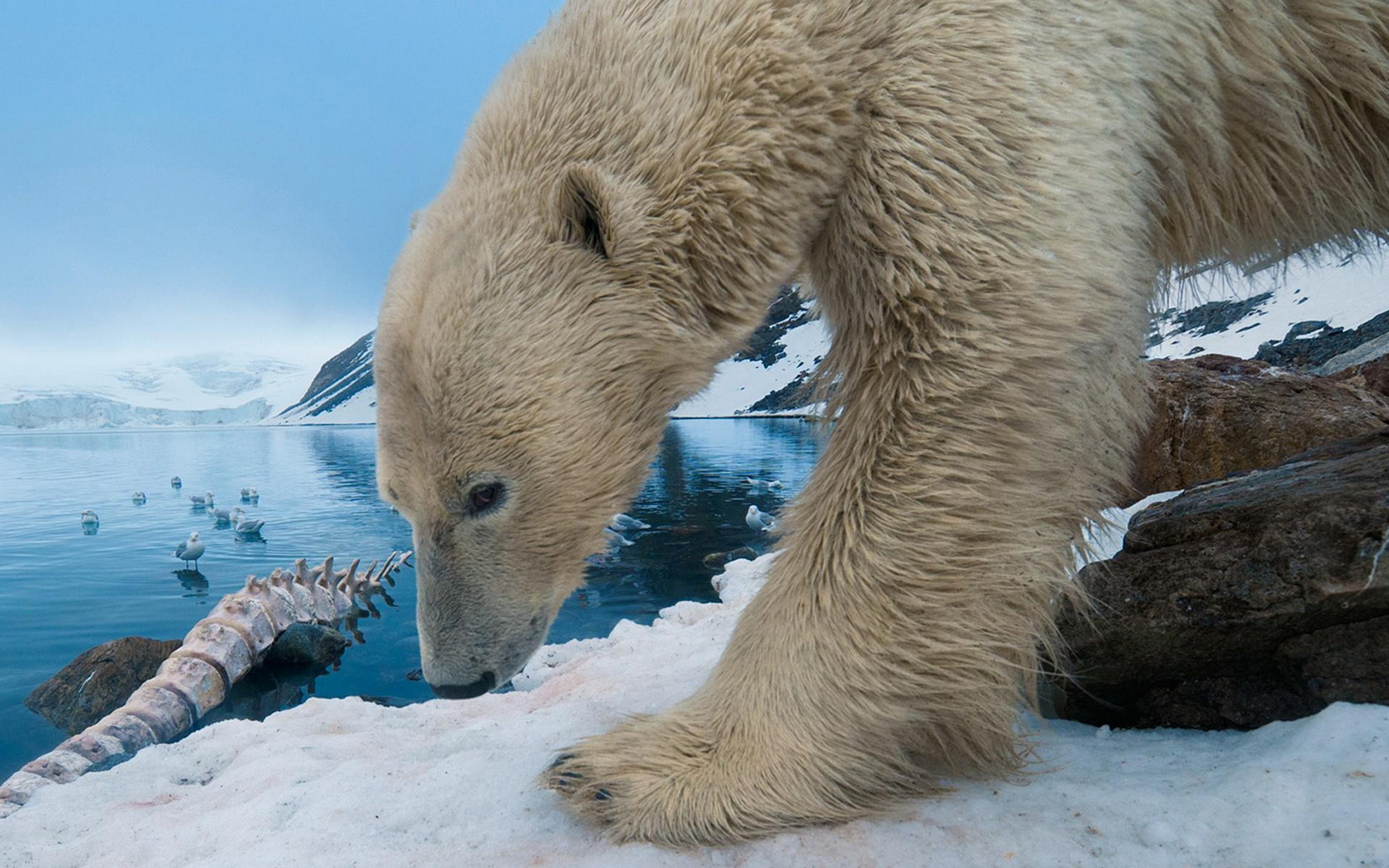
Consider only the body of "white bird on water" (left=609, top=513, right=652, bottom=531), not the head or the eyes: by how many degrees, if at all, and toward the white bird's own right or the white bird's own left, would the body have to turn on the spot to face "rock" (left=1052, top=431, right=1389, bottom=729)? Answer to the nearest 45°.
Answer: approximately 90° to the white bird's own left

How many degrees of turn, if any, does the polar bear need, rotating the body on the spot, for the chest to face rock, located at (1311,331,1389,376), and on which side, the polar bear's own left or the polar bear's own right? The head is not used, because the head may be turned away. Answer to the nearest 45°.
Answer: approximately 135° to the polar bear's own right

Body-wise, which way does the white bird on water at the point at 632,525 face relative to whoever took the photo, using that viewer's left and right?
facing to the left of the viewer

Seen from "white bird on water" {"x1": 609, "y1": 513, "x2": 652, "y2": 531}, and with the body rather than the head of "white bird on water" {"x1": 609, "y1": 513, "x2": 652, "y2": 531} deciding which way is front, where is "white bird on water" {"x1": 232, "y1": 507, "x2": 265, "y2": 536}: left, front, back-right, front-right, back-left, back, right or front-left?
front

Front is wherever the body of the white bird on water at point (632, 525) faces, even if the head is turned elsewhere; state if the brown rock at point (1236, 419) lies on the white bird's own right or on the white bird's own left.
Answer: on the white bird's own left

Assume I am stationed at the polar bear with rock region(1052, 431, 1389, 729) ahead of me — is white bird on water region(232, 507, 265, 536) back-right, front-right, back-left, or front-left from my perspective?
back-left

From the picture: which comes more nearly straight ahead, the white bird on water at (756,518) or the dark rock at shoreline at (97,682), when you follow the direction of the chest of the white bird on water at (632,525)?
the dark rock at shoreline

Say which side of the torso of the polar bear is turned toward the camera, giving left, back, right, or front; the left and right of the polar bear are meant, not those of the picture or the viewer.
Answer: left
